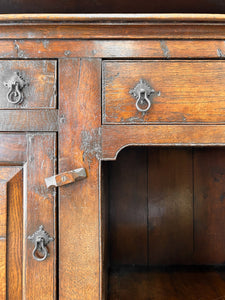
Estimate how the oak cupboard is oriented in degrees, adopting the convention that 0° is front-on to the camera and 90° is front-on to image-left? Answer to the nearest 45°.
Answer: approximately 0°
